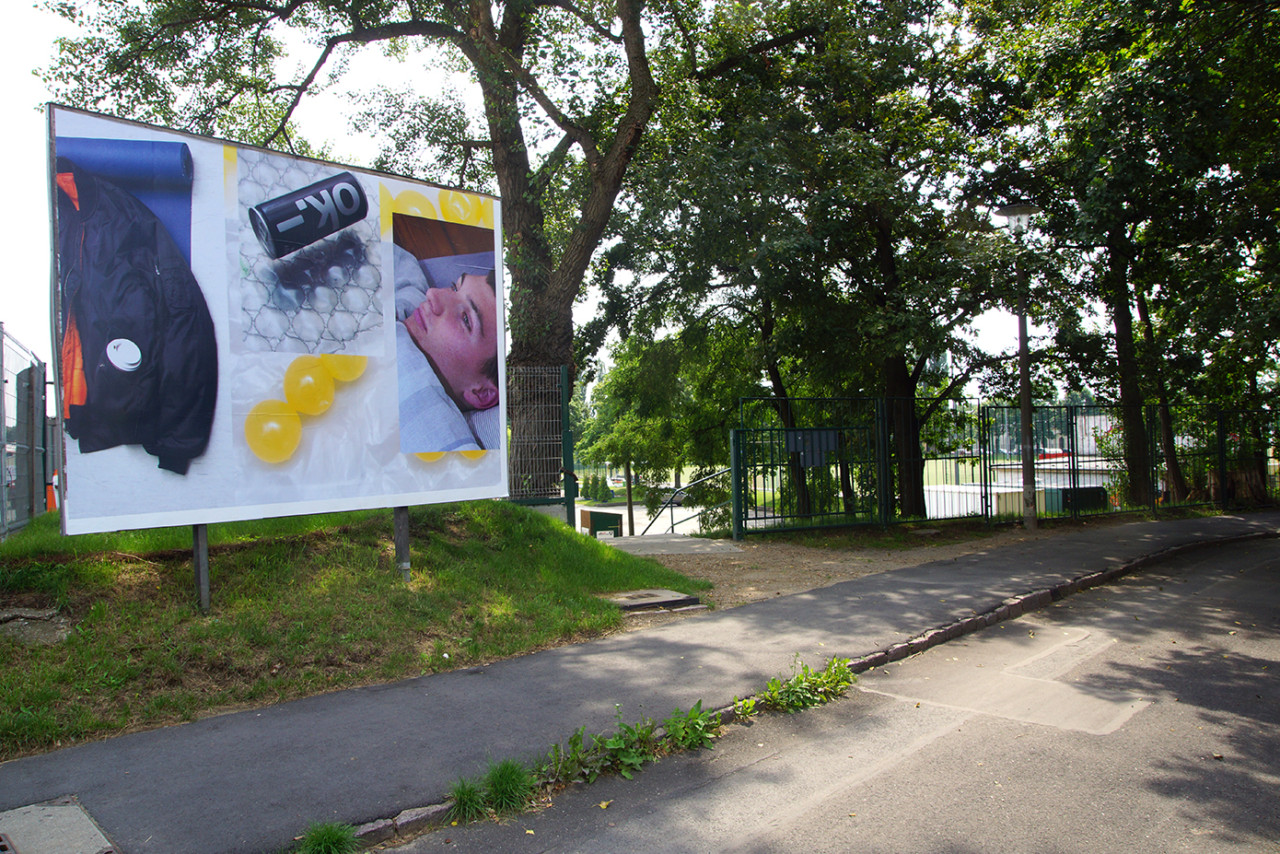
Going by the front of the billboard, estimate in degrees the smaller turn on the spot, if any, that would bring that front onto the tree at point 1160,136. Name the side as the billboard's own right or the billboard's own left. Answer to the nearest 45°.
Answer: approximately 45° to the billboard's own left

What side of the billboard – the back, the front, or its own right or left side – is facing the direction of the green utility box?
left

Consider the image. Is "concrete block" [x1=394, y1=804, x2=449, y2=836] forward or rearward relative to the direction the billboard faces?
forward

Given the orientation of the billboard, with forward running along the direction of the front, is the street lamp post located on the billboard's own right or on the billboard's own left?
on the billboard's own left

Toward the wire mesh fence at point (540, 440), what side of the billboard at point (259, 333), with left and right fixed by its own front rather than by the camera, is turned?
left

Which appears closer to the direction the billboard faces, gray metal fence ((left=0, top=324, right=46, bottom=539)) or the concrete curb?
the concrete curb

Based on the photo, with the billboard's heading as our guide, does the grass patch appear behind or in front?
in front

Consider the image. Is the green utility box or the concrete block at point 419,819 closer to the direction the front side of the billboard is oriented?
the concrete block
